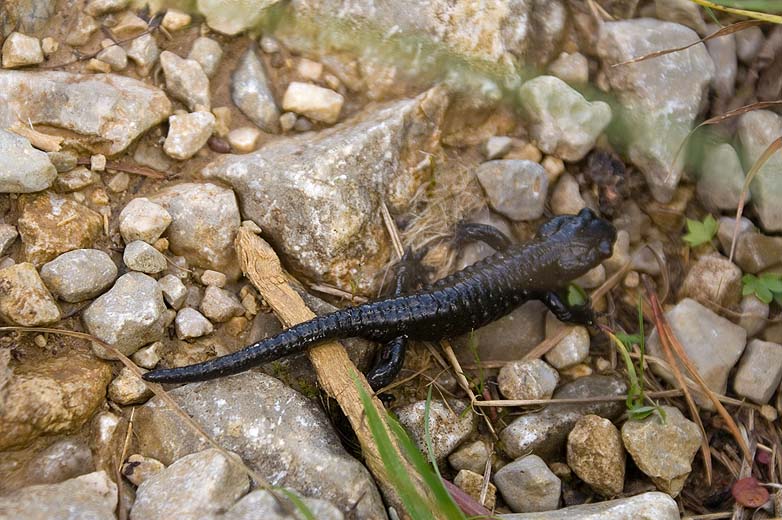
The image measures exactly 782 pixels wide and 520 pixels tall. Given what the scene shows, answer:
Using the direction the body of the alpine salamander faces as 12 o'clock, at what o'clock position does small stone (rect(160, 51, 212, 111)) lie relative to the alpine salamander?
The small stone is roughly at 8 o'clock from the alpine salamander.

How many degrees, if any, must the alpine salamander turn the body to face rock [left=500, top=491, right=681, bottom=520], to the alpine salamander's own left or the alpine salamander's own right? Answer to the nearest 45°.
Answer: approximately 90° to the alpine salamander's own right

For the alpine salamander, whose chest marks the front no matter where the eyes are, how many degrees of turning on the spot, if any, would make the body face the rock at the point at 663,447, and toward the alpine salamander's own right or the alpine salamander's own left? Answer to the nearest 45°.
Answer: approximately 90° to the alpine salamander's own right

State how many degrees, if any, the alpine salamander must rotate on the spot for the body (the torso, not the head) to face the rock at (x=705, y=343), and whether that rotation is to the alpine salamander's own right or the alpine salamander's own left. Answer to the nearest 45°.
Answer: approximately 45° to the alpine salamander's own right

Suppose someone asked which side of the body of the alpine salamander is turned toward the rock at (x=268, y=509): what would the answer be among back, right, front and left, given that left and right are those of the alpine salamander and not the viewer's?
back

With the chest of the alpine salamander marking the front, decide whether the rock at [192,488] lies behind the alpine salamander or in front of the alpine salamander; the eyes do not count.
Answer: behind

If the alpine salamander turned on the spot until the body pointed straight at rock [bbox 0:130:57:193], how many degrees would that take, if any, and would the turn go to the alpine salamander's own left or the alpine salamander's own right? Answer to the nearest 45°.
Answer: approximately 135° to the alpine salamander's own left

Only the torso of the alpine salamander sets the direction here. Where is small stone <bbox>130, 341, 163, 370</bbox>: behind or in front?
behind

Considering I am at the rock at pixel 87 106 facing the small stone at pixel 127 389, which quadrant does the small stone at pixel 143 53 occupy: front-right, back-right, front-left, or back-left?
back-left

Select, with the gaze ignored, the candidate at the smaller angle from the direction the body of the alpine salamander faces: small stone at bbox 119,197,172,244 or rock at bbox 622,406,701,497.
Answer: the rock

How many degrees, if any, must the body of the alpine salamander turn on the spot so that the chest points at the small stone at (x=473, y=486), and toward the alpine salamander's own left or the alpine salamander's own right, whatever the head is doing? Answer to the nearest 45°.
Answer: approximately 135° to the alpine salamander's own right

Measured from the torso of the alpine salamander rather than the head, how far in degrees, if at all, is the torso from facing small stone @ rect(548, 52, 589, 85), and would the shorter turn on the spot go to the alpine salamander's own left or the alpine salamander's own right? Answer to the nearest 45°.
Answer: approximately 45° to the alpine salamander's own left

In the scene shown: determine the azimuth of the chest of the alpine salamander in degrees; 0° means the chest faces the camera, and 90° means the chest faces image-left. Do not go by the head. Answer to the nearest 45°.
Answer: approximately 225°

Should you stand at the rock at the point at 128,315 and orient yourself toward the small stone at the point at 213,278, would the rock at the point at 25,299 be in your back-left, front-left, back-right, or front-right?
back-left

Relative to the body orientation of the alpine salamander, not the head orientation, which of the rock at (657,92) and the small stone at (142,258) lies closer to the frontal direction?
the rock

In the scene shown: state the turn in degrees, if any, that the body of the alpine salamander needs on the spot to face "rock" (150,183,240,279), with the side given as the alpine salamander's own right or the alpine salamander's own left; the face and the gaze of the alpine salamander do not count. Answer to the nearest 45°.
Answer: approximately 135° to the alpine salamander's own left

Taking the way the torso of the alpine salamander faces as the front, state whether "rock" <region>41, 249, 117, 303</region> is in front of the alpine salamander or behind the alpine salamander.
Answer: behind
